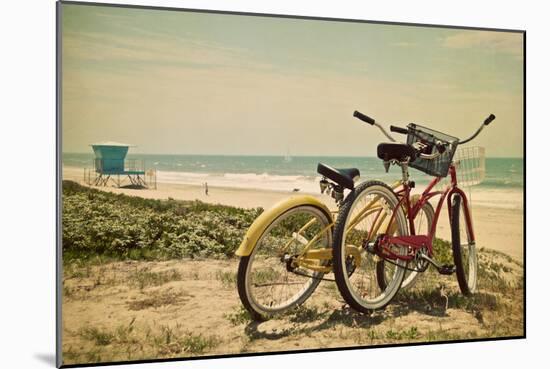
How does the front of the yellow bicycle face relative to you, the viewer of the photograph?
facing away from the viewer and to the right of the viewer

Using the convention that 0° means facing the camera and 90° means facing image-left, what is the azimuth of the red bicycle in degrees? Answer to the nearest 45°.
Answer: approximately 225°
